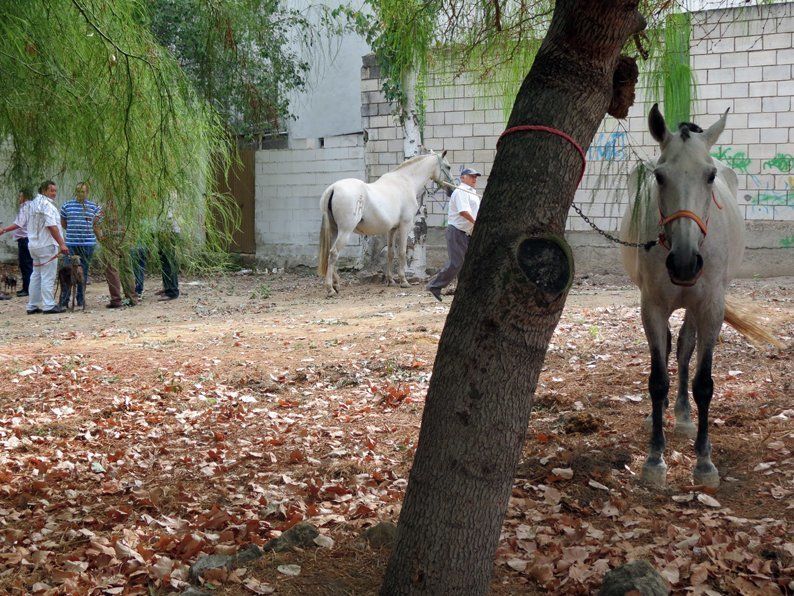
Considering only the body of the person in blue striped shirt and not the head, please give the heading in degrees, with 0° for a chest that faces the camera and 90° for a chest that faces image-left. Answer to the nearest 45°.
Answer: approximately 0°

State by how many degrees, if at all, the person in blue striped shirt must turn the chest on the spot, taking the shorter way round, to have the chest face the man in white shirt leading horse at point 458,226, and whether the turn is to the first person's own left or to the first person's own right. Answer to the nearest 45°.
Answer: approximately 90° to the first person's own left

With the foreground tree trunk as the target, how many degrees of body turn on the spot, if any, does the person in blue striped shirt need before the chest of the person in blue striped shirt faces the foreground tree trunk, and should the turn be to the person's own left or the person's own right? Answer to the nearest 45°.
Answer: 0° — they already face it

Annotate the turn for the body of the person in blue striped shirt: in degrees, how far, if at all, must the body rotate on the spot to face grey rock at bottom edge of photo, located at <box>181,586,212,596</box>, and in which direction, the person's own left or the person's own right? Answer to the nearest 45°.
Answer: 0° — they already face it

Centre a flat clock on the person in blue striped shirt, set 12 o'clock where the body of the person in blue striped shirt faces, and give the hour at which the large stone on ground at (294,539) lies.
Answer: The large stone on ground is roughly at 12 o'clock from the person in blue striped shirt.

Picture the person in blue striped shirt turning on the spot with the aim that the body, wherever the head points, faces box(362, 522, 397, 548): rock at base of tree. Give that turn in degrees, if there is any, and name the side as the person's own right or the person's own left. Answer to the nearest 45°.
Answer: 0° — they already face it

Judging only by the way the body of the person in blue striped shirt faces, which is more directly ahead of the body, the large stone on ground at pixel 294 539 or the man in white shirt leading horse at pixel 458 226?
the large stone on ground

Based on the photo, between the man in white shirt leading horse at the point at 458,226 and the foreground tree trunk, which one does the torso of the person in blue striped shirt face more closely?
the foreground tree trunk
